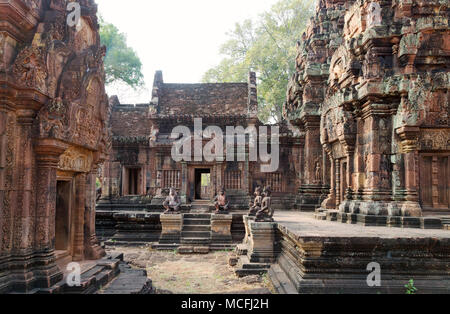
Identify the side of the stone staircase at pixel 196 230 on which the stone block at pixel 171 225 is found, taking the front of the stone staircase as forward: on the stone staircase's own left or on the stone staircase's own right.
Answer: on the stone staircase's own right

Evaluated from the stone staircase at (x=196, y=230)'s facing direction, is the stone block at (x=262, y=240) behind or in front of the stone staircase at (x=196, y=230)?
in front

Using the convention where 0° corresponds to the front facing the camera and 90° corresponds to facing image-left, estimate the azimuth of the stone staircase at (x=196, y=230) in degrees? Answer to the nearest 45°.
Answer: approximately 0°

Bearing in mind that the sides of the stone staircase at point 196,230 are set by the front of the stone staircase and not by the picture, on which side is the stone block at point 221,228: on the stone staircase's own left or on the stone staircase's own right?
on the stone staircase's own left

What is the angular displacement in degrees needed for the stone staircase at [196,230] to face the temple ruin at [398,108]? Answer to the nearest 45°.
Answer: approximately 45° to its left

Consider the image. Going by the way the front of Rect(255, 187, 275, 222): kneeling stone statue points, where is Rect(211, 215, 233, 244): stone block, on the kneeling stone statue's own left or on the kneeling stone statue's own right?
on the kneeling stone statue's own right
